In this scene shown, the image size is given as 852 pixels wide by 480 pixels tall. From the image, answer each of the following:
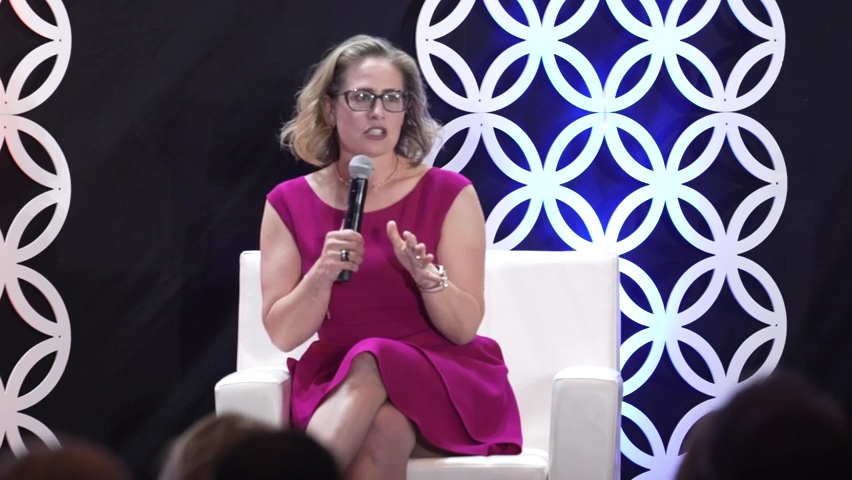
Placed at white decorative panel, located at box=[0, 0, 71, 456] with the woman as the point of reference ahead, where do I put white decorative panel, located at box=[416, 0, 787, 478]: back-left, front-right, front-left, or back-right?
front-left

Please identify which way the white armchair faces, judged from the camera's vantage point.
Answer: facing the viewer

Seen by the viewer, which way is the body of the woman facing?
toward the camera

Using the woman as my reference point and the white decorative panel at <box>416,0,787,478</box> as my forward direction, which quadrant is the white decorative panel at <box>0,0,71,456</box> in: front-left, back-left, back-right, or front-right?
back-left

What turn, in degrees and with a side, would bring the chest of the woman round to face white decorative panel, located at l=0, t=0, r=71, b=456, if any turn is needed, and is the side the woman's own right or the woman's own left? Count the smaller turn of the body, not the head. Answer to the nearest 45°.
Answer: approximately 135° to the woman's own right

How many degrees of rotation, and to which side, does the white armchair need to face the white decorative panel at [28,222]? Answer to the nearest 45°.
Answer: approximately 90° to its right

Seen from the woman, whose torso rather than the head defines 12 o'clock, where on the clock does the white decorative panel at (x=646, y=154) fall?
The white decorative panel is roughly at 8 o'clock from the woman.
